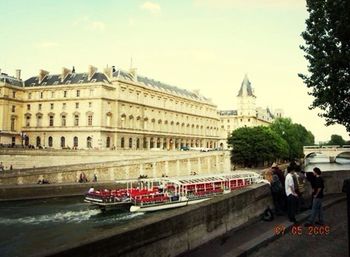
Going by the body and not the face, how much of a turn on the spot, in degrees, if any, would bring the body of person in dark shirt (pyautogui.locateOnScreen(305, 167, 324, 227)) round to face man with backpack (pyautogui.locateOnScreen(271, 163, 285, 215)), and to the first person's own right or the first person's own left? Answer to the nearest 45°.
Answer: approximately 45° to the first person's own right

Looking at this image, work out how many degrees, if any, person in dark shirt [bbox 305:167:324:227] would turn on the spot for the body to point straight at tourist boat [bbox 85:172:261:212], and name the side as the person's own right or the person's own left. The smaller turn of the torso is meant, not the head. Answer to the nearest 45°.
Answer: approximately 45° to the person's own right

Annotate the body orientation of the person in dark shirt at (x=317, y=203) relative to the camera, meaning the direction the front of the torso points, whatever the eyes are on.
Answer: to the viewer's left
